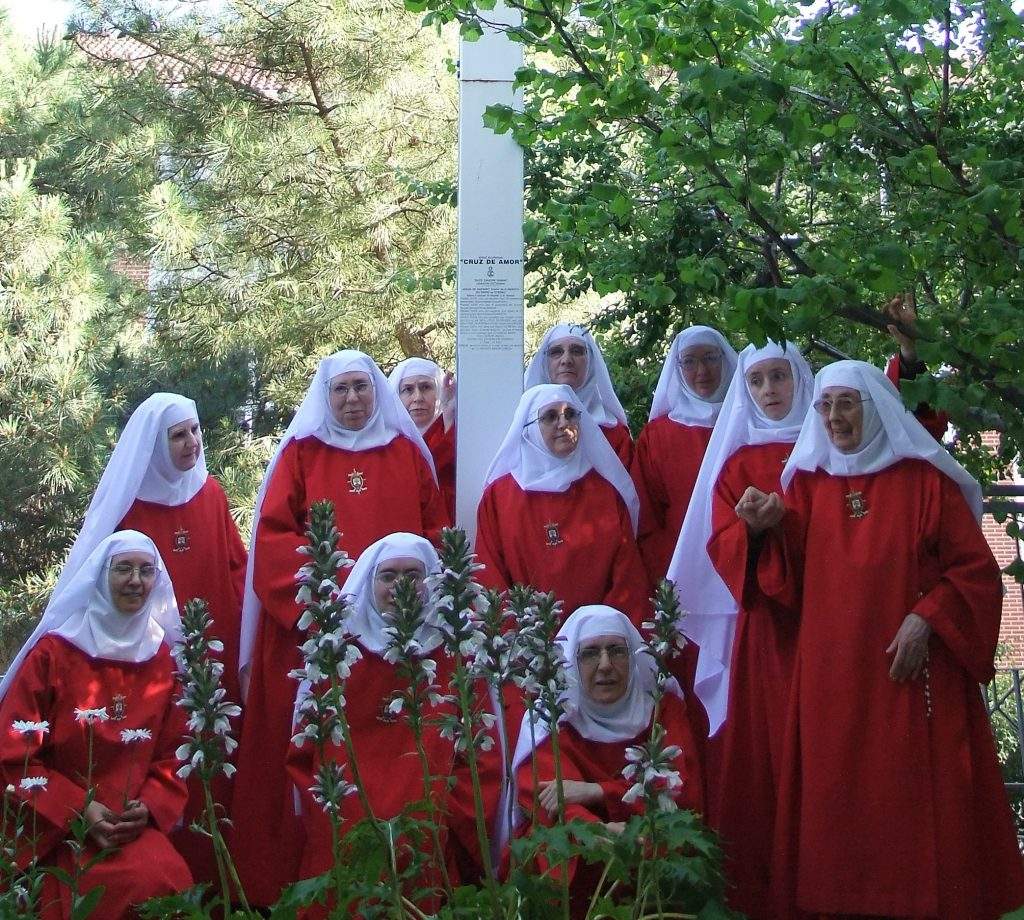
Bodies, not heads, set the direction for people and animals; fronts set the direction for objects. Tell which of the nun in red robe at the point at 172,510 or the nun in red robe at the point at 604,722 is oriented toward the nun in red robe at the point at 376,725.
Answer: the nun in red robe at the point at 172,510

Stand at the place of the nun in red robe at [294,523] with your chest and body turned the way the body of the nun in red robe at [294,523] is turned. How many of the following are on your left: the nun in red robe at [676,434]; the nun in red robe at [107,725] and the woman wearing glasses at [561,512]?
2

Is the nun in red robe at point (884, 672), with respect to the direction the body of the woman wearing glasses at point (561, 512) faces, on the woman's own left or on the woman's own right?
on the woman's own left

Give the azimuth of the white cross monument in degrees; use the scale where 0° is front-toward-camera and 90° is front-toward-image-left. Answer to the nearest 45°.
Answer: approximately 0°

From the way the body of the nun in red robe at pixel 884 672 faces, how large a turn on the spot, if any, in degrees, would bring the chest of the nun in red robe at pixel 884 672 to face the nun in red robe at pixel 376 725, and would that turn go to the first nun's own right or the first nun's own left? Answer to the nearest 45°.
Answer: approximately 45° to the first nun's own right

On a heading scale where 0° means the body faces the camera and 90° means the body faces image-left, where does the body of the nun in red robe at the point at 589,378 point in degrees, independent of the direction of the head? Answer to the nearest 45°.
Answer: approximately 0°
